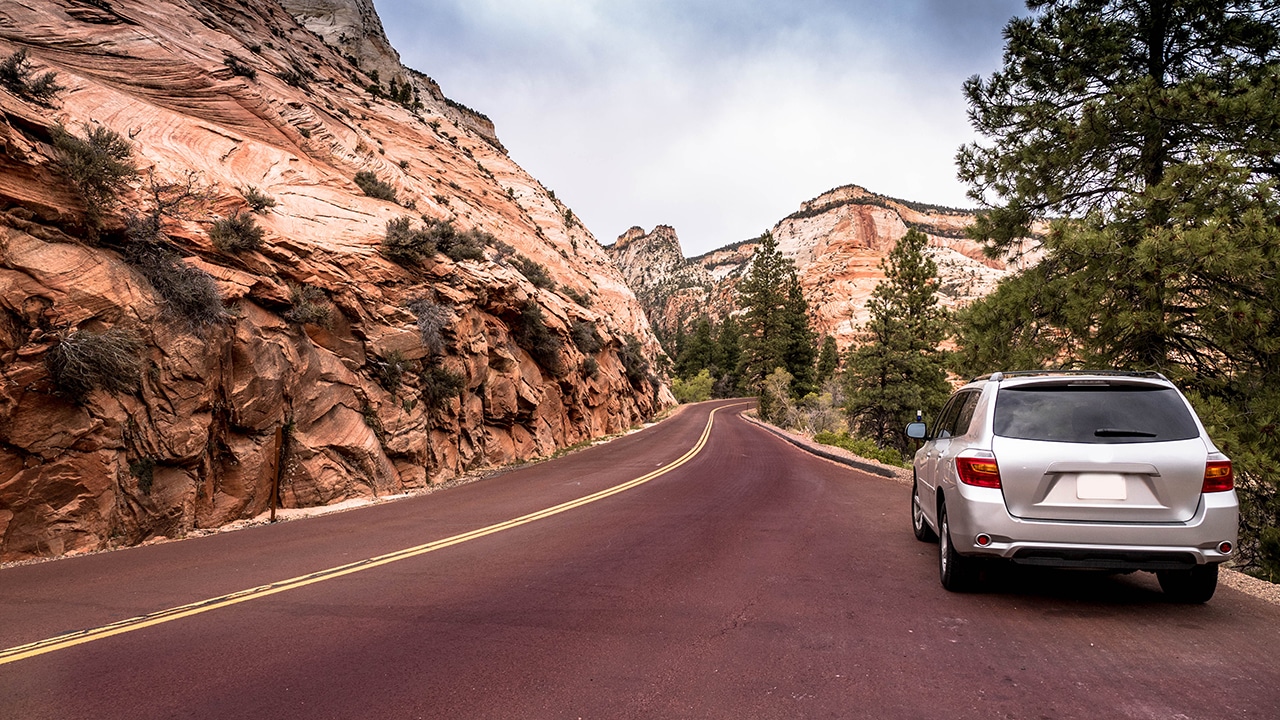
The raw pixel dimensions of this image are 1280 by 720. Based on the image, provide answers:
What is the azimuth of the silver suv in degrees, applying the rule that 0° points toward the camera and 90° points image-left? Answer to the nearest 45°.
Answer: approximately 180°

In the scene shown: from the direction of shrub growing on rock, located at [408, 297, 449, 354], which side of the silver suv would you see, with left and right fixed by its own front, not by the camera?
left

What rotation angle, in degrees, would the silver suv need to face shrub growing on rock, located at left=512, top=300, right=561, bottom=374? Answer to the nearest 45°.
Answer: approximately 45° to its left

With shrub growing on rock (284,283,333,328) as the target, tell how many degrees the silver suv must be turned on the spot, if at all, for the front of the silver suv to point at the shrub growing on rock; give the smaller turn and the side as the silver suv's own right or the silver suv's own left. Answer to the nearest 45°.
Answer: approximately 90° to the silver suv's own left

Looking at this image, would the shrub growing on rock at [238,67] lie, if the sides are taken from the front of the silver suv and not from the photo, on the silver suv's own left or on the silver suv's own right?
on the silver suv's own left

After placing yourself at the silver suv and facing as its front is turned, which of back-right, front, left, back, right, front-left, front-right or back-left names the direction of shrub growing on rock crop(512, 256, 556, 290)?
front-left

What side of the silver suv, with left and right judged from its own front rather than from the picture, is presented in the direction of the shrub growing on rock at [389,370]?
left

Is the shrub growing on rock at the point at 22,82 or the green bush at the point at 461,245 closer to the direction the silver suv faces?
the green bush

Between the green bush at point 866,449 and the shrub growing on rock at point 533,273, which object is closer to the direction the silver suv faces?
the green bush

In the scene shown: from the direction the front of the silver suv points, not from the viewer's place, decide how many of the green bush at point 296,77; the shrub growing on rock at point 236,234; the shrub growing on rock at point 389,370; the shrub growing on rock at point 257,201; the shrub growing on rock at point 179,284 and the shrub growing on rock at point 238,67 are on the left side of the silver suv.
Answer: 6

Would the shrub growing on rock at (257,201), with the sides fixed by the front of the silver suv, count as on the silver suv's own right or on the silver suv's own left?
on the silver suv's own left

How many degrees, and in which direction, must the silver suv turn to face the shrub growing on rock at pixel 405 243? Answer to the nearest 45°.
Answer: approximately 90° to its left

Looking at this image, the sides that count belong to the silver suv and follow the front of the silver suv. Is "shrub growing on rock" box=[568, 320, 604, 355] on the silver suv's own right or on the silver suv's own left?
on the silver suv's own left
